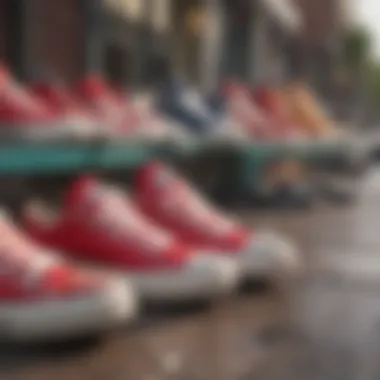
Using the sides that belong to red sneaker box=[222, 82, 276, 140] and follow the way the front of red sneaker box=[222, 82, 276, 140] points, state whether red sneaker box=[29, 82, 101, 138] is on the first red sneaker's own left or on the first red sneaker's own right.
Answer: on the first red sneaker's own right

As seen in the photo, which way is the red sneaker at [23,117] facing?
to the viewer's right

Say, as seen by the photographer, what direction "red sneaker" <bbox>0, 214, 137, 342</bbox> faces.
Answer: facing to the right of the viewer

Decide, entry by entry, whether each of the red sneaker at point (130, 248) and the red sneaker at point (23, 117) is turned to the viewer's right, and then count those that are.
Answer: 2

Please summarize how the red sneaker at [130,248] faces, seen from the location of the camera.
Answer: facing to the right of the viewer

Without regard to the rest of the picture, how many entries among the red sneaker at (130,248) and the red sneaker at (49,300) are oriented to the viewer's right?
2
